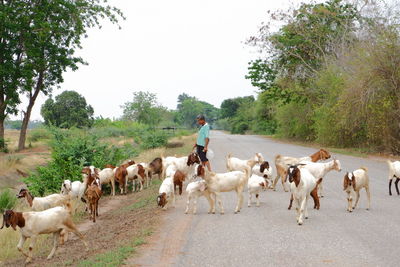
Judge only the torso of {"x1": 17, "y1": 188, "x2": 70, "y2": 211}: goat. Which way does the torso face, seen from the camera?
to the viewer's left

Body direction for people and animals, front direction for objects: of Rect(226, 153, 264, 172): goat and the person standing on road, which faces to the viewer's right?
the goat

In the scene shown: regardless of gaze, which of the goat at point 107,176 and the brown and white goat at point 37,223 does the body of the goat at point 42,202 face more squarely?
the brown and white goat

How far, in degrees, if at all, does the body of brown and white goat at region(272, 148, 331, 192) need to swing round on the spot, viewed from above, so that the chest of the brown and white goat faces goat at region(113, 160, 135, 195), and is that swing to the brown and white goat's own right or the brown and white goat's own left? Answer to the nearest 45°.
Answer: approximately 180°

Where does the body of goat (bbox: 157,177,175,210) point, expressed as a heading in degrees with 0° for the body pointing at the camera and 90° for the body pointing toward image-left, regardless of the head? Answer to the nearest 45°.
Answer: approximately 45°

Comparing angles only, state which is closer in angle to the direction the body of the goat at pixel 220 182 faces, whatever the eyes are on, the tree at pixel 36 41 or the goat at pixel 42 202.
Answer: the goat
